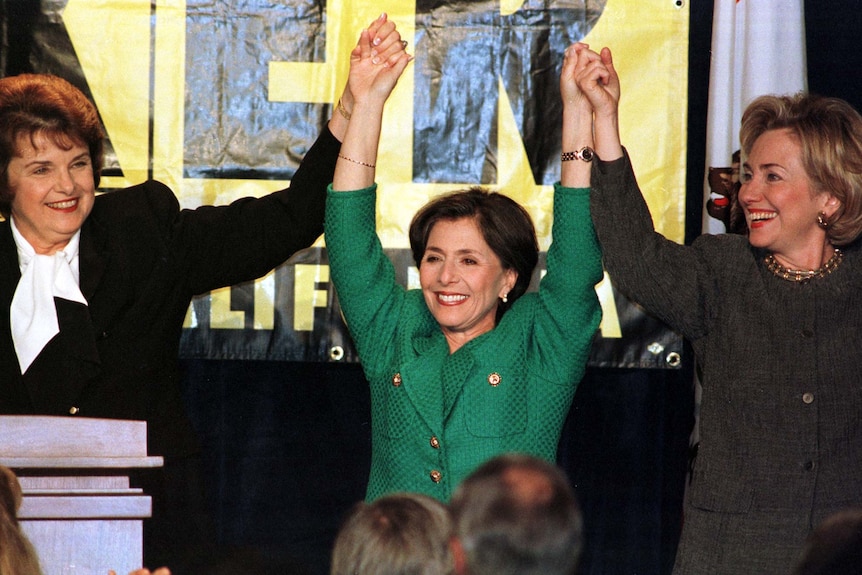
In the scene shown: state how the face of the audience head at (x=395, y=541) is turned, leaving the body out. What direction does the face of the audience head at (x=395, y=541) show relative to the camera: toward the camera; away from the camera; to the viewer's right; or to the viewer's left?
away from the camera

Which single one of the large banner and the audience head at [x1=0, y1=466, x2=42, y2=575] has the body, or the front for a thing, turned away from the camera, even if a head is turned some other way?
the audience head

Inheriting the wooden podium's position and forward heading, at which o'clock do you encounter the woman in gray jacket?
The woman in gray jacket is roughly at 9 o'clock from the wooden podium.

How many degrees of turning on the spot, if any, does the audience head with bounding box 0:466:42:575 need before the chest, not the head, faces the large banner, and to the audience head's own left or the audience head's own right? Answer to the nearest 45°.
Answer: approximately 45° to the audience head's own right

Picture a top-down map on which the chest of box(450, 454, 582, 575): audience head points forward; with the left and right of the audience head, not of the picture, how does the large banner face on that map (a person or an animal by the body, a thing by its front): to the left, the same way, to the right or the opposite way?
the opposite way

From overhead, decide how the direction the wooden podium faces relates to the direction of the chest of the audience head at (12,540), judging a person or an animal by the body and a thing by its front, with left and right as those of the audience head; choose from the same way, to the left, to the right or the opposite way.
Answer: the opposite way

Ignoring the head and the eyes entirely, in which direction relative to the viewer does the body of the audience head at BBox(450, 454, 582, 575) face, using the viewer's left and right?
facing away from the viewer

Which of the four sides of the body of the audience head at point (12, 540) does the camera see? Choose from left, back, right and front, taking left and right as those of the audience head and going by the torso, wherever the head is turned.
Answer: back

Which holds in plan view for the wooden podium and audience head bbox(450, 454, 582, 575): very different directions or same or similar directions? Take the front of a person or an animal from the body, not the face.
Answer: very different directions
